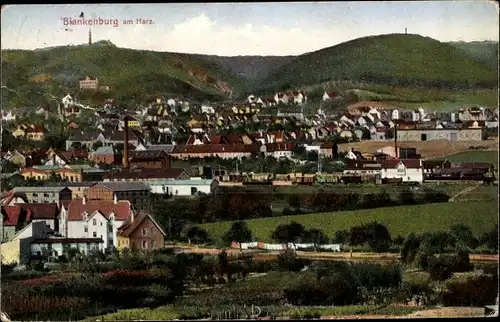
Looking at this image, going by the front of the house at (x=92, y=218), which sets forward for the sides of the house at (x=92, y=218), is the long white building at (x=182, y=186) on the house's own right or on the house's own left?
on the house's own left

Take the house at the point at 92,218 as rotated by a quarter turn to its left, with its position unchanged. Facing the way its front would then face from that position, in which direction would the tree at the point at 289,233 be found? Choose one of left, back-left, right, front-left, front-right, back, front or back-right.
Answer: front

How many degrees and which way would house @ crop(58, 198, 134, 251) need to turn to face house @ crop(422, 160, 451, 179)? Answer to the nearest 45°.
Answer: approximately 90° to its left

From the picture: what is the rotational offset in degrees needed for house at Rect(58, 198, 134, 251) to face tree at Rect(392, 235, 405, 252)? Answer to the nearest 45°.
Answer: approximately 90° to its left

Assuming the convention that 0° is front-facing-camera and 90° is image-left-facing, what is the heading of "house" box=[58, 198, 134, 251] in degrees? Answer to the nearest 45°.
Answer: approximately 0°

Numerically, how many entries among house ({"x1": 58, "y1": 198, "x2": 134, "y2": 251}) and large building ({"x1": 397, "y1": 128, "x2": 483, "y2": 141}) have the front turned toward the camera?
2

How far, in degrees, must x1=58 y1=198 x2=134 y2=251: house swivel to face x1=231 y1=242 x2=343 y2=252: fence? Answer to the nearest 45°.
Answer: approximately 90° to its left

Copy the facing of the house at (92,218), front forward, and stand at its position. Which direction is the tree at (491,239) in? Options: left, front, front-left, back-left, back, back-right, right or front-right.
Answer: left

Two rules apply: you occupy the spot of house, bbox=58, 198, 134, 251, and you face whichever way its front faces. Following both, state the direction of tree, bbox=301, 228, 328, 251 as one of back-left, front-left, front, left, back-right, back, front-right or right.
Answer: left
